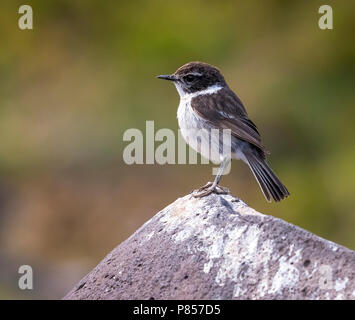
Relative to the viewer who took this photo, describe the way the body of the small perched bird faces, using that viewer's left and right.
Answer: facing to the left of the viewer
